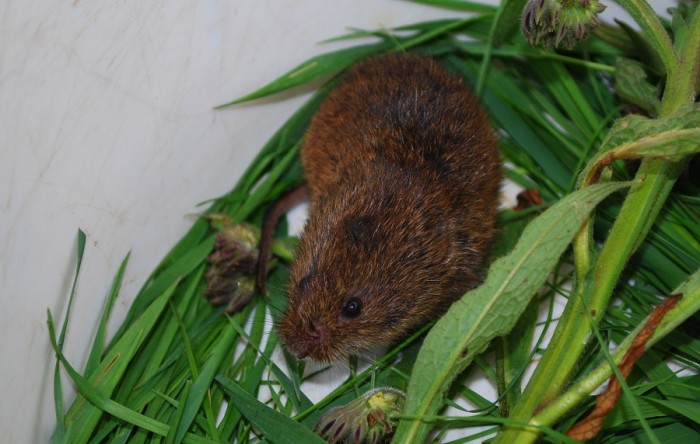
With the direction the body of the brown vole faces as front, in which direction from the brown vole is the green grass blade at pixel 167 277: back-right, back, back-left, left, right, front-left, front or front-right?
right

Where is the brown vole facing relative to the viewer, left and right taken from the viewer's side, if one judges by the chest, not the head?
facing the viewer and to the left of the viewer

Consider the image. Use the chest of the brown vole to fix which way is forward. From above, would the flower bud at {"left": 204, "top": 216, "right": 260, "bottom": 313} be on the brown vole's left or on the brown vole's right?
on the brown vole's right
